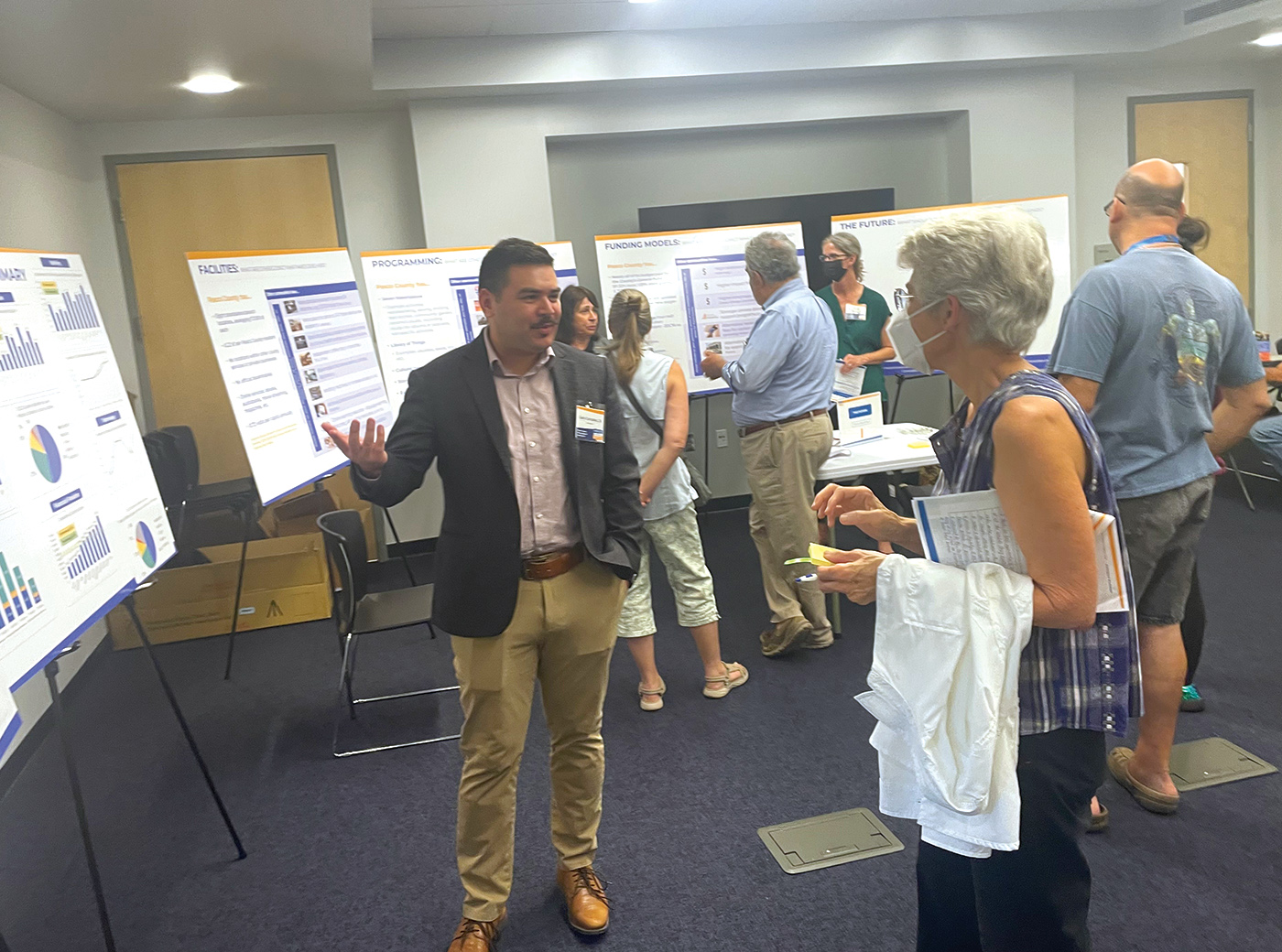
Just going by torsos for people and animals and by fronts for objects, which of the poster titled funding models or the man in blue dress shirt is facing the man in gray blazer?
the poster titled funding models

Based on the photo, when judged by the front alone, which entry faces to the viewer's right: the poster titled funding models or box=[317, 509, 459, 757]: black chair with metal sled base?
the black chair with metal sled base

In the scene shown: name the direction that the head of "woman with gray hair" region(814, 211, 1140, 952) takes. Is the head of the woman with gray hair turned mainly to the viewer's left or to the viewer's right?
to the viewer's left

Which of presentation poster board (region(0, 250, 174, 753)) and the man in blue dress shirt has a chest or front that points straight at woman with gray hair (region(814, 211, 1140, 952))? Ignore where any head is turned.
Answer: the presentation poster board

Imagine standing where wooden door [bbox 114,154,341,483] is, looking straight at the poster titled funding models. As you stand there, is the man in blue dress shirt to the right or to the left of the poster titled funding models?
right

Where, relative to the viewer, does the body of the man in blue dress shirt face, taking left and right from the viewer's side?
facing away from the viewer and to the left of the viewer

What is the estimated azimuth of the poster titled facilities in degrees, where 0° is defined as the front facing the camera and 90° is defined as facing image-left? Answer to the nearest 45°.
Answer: approximately 315°

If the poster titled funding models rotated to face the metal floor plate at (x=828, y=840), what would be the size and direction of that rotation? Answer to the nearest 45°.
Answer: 0° — it already faces it

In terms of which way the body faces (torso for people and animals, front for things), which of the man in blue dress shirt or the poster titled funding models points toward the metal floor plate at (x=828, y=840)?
the poster titled funding models

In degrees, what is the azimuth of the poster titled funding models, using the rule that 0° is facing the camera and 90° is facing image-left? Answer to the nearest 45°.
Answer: approximately 0°

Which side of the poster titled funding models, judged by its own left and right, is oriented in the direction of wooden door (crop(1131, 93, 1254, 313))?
left

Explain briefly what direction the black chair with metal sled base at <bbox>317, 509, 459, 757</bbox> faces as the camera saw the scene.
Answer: facing to the right of the viewer
